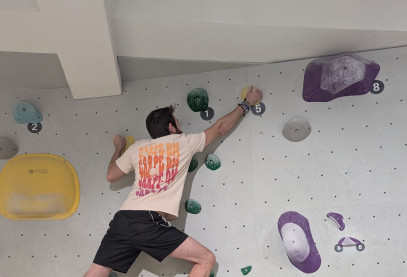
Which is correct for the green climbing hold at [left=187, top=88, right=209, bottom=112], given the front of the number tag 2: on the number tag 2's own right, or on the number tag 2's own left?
on the number tag 2's own left

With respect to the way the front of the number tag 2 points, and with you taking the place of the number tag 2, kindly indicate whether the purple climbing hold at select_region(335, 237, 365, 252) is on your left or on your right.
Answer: on your left

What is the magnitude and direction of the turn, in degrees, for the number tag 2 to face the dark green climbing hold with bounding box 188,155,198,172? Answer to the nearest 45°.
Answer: approximately 45° to its left

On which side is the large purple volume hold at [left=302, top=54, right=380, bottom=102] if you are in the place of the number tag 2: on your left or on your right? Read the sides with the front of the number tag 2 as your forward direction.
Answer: on your left

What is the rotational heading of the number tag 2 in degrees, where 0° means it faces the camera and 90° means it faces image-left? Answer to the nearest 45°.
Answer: approximately 0°
